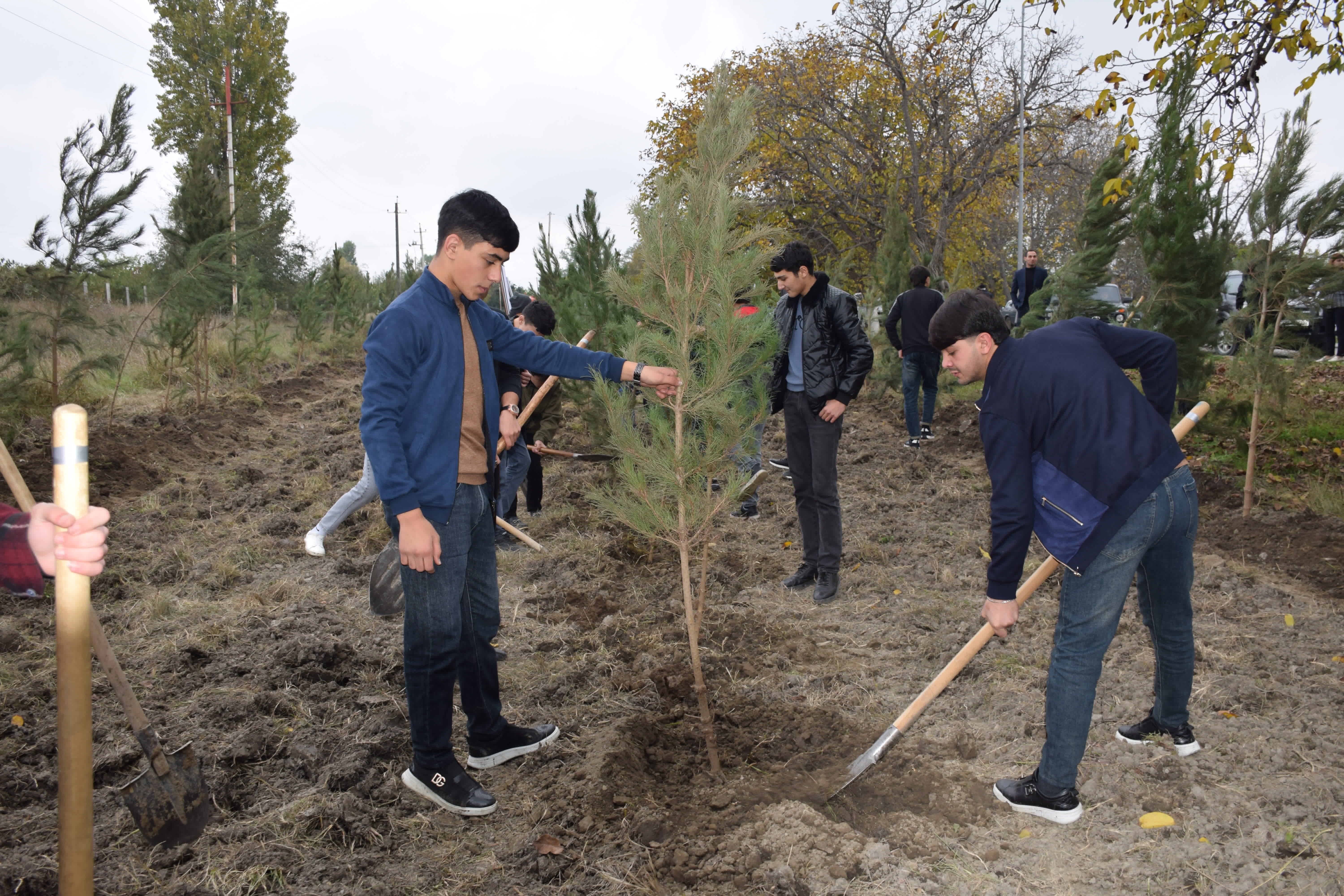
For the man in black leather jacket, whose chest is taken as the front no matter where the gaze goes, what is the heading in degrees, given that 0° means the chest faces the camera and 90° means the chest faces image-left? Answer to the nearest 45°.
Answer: approximately 45°

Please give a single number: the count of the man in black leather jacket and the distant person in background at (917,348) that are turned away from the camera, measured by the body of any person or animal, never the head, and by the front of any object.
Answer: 1

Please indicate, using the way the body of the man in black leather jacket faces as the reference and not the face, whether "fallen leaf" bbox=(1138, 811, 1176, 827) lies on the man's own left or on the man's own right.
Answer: on the man's own left

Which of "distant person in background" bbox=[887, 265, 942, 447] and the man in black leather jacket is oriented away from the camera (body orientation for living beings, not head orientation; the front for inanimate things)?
the distant person in background

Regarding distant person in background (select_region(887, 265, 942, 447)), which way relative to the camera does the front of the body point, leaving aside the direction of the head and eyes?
away from the camera

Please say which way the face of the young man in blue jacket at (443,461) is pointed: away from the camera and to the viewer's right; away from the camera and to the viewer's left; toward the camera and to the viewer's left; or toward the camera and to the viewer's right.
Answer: toward the camera and to the viewer's right

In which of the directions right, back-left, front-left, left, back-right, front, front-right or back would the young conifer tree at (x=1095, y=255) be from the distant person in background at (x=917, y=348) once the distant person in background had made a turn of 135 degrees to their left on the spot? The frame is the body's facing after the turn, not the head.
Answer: back-left

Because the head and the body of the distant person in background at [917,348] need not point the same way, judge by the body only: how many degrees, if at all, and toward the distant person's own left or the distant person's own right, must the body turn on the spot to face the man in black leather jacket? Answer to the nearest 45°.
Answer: approximately 180°

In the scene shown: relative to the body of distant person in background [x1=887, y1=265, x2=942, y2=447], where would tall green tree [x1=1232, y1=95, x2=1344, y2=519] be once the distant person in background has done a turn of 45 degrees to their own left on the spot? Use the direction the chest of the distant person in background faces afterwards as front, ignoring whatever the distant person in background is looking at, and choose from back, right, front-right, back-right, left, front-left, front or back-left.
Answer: back

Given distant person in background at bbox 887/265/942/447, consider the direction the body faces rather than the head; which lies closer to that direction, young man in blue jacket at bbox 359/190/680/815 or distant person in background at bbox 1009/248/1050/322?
the distant person in background

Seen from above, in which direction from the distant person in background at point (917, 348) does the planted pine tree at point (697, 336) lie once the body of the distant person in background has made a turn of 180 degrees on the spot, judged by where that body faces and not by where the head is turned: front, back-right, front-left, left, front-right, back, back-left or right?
front
